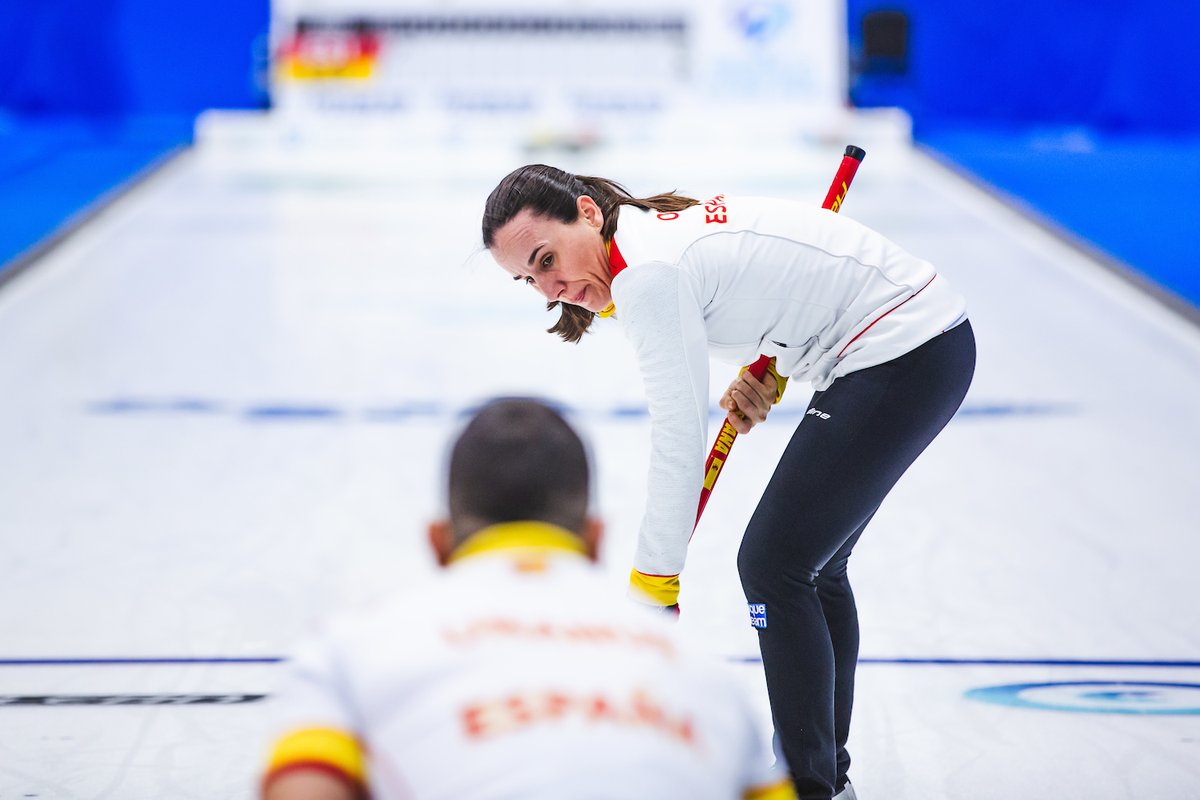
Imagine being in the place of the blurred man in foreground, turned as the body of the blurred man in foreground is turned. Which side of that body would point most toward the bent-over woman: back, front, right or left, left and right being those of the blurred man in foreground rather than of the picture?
front

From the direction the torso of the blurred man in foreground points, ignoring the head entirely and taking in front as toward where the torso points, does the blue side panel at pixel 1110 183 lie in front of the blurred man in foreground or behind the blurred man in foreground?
in front

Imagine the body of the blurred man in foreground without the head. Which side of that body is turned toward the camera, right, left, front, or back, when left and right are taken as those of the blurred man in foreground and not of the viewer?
back

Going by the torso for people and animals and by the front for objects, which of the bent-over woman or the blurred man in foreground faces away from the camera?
the blurred man in foreground

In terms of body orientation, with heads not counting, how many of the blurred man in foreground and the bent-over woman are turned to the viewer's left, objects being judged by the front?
1

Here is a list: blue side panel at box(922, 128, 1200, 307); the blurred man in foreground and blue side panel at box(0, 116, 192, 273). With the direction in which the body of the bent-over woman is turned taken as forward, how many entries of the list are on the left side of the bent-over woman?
1

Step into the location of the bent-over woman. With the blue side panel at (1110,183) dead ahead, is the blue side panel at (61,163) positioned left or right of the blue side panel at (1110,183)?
left

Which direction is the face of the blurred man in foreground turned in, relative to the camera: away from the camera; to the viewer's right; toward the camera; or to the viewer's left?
away from the camera

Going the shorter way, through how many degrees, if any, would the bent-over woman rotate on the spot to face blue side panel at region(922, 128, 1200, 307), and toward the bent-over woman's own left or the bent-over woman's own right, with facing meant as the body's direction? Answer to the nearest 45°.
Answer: approximately 90° to the bent-over woman's own right

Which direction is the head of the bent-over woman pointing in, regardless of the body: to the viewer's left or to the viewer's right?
to the viewer's left

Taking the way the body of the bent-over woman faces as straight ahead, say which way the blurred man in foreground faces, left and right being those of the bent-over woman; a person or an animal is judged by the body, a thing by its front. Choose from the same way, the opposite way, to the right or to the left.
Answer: to the right

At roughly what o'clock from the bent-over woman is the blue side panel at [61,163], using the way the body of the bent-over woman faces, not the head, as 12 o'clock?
The blue side panel is roughly at 2 o'clock from the bent-over woman.

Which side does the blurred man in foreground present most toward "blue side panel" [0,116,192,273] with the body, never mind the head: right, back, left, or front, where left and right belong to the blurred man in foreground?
front

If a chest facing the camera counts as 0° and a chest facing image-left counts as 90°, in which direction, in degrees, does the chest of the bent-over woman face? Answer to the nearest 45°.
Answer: approximately 90°
